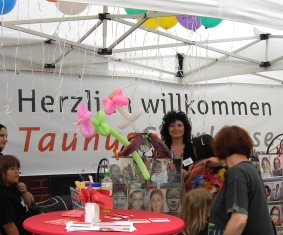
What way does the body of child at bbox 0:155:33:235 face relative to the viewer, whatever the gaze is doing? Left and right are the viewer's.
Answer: facing the viewer and to the right of the viewer

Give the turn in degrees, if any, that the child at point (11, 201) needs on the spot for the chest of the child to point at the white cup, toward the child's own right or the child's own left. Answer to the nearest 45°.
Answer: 0° — they already face it

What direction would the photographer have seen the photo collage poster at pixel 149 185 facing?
facing the viewer

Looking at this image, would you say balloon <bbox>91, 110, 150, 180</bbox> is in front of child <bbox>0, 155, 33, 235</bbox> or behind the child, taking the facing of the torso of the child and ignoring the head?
in front

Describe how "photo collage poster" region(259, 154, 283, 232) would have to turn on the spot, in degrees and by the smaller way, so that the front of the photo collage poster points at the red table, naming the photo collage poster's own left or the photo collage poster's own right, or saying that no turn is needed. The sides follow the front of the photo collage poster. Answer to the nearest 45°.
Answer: approximately 45° to the photo collage poster's own right

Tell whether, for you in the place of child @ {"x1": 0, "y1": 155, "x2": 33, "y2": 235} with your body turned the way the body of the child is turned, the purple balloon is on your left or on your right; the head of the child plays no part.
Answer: on your left

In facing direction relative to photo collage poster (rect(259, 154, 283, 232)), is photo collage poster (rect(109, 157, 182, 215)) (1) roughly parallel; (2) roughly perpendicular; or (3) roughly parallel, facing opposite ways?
roughly parallel

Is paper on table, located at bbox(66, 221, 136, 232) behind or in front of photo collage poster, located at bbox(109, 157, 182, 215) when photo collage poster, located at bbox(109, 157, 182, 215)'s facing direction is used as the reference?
in front

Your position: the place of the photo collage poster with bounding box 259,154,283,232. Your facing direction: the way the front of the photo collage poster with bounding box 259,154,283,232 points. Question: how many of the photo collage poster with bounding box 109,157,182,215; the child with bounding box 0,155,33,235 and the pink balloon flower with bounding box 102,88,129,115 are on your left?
0

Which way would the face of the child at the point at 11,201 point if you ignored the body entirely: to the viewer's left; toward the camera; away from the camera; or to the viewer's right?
to the viewer's right

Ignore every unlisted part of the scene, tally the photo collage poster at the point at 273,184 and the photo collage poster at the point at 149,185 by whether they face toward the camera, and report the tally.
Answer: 2
